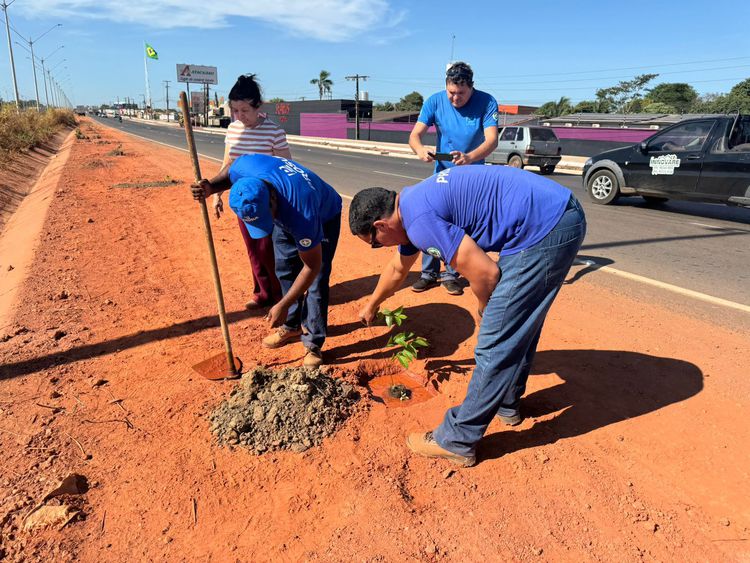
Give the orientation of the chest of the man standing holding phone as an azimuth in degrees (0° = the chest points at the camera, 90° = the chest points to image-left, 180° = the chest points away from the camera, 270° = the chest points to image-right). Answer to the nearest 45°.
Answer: approximately 0°

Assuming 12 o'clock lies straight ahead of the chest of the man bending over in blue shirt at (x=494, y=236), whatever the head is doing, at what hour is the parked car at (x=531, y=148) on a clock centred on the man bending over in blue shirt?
The parked car is roughly at 3 o'clock from the man bending over in blue shirt.

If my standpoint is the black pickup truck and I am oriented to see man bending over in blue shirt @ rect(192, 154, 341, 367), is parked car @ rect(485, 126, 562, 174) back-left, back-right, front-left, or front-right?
back-right

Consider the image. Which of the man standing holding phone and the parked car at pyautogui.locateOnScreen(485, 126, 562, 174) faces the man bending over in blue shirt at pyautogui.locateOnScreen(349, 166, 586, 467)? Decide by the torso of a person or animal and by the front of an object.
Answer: the man standing holding phone

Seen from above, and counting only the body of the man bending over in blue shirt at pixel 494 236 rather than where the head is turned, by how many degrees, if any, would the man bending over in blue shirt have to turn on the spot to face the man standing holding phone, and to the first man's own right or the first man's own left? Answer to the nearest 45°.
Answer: approximately 90° to the first man's own right

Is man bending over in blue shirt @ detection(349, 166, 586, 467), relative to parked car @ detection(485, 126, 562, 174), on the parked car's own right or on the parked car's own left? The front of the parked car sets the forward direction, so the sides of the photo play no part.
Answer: on the parked car's own left

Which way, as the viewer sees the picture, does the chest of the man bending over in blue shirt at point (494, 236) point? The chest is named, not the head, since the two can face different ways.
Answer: to the viewer's left

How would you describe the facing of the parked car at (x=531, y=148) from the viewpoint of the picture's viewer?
facing away from the viewer and to the left of the viewer

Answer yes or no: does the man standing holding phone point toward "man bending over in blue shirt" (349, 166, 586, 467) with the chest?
yes
